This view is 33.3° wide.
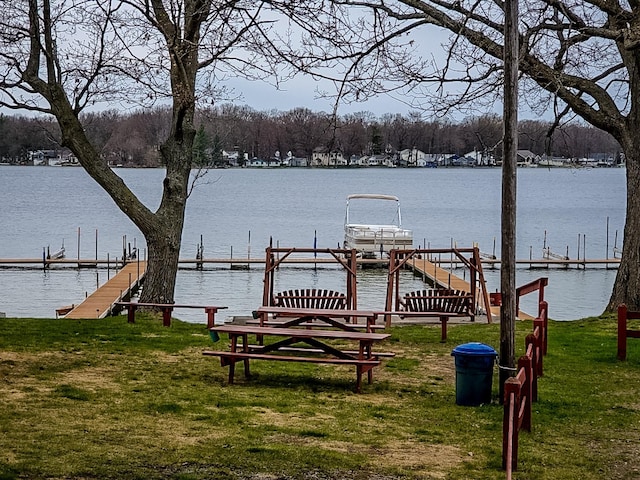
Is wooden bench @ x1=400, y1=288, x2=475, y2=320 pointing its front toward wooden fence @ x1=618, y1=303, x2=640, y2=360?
no

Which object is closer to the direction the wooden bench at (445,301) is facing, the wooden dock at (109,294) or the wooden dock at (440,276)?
the wooden dock at (440,276)

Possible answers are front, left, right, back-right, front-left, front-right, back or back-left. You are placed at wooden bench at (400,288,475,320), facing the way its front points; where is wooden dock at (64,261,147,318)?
front-left

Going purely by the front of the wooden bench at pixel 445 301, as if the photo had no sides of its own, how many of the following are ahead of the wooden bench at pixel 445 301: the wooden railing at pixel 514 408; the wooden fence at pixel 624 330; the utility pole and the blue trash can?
0

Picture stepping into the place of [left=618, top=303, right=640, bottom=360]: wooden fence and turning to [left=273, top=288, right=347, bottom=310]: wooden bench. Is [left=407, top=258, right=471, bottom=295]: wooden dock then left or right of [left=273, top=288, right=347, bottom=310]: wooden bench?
right

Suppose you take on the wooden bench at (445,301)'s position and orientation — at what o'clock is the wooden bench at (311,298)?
the wooden bench at (311,298) is roughly at 8 o'clock from the wooden bench at (445,301).

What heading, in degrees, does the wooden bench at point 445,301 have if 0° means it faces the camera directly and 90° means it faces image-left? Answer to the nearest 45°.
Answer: approximately 180°

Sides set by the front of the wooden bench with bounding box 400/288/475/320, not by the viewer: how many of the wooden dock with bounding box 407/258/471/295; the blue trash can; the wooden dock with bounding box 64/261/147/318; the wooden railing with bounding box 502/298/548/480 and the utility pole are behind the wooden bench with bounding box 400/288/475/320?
3

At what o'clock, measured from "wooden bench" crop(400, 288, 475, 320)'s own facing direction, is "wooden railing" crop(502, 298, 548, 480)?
The wooden railing is roughly at 6 o'clock from the wooden bench.

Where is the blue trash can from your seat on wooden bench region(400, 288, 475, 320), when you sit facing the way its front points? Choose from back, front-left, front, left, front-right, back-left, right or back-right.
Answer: back

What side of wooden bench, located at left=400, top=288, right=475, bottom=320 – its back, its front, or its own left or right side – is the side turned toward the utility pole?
back

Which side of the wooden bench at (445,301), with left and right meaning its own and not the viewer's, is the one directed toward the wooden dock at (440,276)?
front

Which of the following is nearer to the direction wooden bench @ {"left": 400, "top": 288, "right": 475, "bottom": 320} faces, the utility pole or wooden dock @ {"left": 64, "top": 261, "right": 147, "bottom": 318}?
the wooden dock
